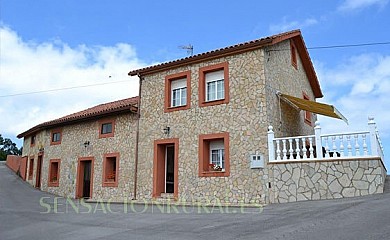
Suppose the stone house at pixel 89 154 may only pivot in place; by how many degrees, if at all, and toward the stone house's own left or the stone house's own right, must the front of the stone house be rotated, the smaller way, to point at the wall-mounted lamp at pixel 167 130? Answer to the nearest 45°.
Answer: approximately 90° to the stone house's own left

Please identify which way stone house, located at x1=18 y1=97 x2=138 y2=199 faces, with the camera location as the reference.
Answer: facing the viewer and to the left of the viewer

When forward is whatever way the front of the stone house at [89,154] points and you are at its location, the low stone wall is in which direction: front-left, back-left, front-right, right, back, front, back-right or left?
left
